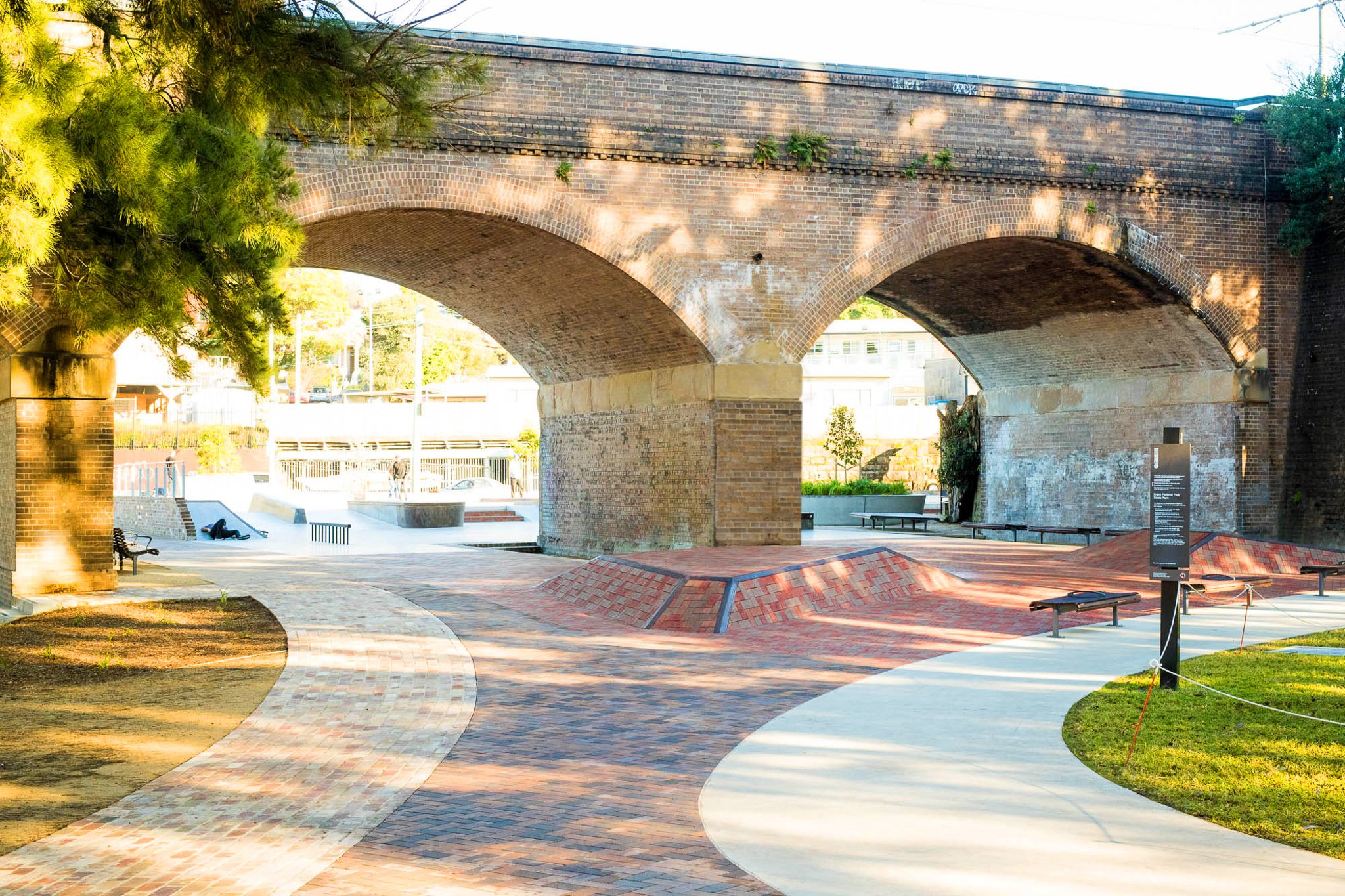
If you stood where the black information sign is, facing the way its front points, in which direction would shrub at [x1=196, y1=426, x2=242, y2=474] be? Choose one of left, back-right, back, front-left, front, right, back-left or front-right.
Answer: back-right

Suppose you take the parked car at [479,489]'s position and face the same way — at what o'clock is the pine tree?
The pine tree is roughly at 9 o'clock from the parked car.

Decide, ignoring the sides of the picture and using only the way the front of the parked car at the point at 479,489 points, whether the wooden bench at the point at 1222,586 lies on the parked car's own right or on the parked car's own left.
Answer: on the parked car's own left

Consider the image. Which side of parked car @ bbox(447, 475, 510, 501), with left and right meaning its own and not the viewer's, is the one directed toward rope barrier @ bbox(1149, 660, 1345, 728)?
left

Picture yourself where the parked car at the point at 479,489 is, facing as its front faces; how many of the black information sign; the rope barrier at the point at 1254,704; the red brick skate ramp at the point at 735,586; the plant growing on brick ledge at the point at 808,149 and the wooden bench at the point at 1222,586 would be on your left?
5

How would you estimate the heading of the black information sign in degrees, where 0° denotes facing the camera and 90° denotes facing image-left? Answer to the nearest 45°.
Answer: approximately 0°

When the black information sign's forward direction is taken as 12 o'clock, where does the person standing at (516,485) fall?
The person standing is roughly at 5 o'clock from the black information sign.

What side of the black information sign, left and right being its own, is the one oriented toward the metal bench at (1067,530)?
back

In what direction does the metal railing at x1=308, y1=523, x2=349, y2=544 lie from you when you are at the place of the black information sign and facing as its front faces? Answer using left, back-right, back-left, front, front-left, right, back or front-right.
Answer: back-right

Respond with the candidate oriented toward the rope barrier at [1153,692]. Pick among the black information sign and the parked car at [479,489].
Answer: the black information sign

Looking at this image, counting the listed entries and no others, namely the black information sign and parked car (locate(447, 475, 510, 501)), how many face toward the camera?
1

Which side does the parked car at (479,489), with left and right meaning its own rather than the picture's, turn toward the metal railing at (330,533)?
left

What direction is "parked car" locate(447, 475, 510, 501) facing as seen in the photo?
to the viewer's left
